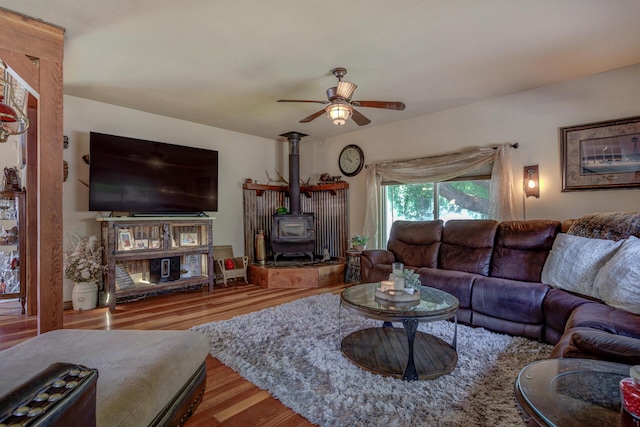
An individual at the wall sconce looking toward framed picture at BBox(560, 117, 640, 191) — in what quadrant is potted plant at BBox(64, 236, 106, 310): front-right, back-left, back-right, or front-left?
back-right

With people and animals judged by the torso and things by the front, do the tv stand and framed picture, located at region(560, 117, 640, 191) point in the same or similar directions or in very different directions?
very different directions

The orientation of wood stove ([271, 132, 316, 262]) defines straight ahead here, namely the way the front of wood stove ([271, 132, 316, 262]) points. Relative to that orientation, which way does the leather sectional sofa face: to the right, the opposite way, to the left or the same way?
to the right

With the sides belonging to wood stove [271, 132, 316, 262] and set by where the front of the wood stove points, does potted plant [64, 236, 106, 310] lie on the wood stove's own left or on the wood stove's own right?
on the wood stove's own right

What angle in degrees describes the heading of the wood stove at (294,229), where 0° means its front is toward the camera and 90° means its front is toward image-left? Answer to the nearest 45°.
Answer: approximately 0°

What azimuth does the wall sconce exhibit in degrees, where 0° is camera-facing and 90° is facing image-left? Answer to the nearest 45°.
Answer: approximately 45°
